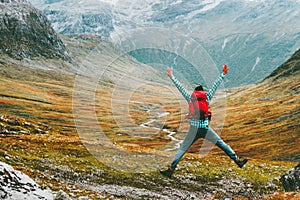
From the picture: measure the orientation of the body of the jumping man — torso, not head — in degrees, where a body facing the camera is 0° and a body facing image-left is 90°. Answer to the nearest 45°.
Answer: approximately 180°

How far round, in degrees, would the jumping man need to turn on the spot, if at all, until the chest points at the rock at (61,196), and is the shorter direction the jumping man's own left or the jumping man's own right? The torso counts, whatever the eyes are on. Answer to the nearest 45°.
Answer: approximately 90° to the jumping man's own left

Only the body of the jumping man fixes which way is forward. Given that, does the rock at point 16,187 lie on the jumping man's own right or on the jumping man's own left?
on the jumping man's own left
